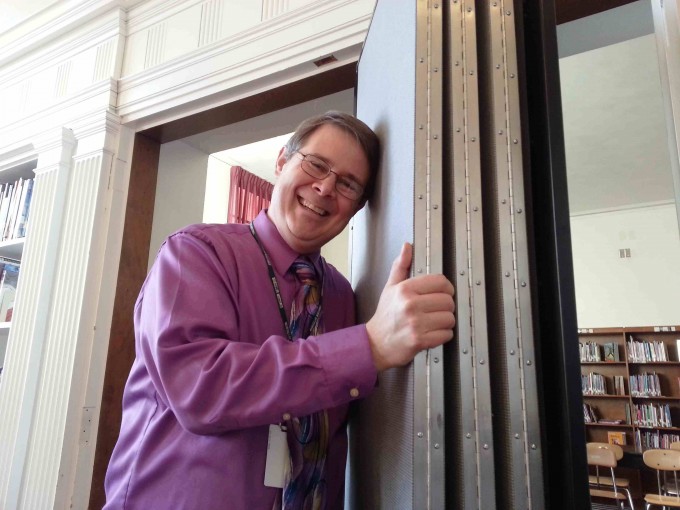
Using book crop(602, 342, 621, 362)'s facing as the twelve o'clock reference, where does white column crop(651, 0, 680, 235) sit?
The white column is roughly at 12 o'clock from the book.

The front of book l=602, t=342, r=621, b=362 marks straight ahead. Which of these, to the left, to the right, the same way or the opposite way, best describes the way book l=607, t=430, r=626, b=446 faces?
the same way

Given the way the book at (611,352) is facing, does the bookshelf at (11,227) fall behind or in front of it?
in front

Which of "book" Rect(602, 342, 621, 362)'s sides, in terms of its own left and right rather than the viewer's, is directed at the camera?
front

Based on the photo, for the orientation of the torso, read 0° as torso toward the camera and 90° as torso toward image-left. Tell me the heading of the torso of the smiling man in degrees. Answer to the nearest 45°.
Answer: approximately 315°

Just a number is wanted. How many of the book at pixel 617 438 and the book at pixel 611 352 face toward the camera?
2

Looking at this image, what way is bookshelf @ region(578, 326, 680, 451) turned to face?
toward the camera

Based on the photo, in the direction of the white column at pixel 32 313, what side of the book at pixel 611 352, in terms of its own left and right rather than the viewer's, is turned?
front

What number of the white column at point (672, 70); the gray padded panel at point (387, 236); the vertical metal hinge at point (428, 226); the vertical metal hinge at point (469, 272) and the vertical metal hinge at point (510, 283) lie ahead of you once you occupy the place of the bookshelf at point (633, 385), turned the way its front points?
5

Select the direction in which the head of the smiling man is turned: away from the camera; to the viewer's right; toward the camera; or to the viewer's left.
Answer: toward the camera

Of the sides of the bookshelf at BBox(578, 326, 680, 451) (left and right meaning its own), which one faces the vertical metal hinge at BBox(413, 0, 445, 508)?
front

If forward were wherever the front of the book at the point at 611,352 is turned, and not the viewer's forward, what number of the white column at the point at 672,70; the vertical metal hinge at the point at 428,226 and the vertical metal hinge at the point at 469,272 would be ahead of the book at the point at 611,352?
3

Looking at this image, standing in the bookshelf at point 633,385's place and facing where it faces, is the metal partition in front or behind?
in front

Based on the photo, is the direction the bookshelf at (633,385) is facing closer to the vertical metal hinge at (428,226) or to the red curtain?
the vertical metal hinge
